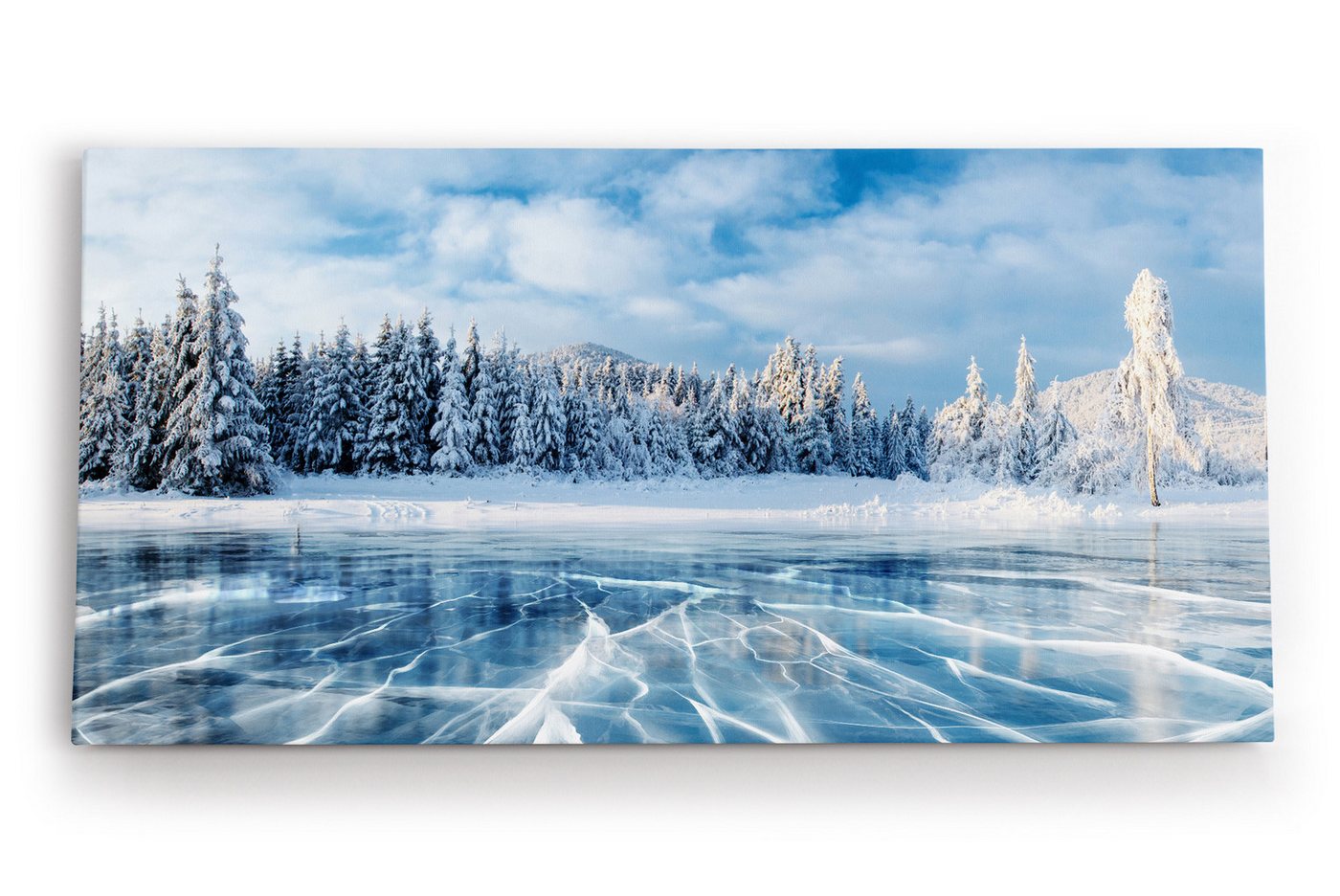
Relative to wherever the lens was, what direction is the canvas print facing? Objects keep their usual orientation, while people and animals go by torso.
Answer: facing the viewer
